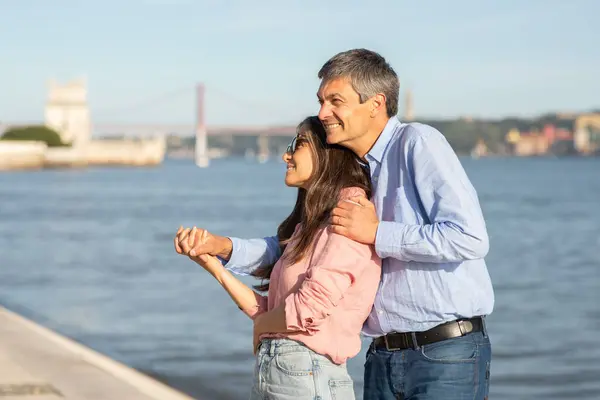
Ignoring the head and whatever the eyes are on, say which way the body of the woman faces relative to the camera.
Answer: to the viewer's left

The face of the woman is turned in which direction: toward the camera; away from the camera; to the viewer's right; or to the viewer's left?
to the viewer's left

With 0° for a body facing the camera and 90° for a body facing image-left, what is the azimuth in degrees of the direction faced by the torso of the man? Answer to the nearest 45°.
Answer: approximately 45°
